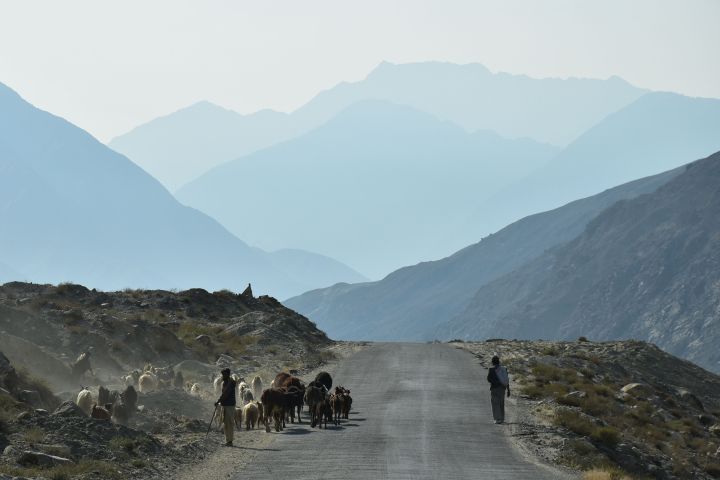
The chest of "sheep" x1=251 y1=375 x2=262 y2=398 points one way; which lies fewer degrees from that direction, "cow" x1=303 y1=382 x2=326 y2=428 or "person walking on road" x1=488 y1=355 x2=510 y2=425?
the cow

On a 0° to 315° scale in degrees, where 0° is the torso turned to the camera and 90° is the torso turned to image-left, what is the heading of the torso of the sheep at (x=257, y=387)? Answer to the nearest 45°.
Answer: approximately 0°

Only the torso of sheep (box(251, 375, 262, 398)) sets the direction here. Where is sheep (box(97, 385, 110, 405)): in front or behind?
in front

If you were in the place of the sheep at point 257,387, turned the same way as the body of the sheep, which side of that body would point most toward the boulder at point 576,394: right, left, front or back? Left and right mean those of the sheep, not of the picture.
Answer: left

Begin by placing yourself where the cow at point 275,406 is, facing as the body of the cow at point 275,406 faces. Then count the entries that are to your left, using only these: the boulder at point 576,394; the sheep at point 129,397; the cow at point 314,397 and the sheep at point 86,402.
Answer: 2
